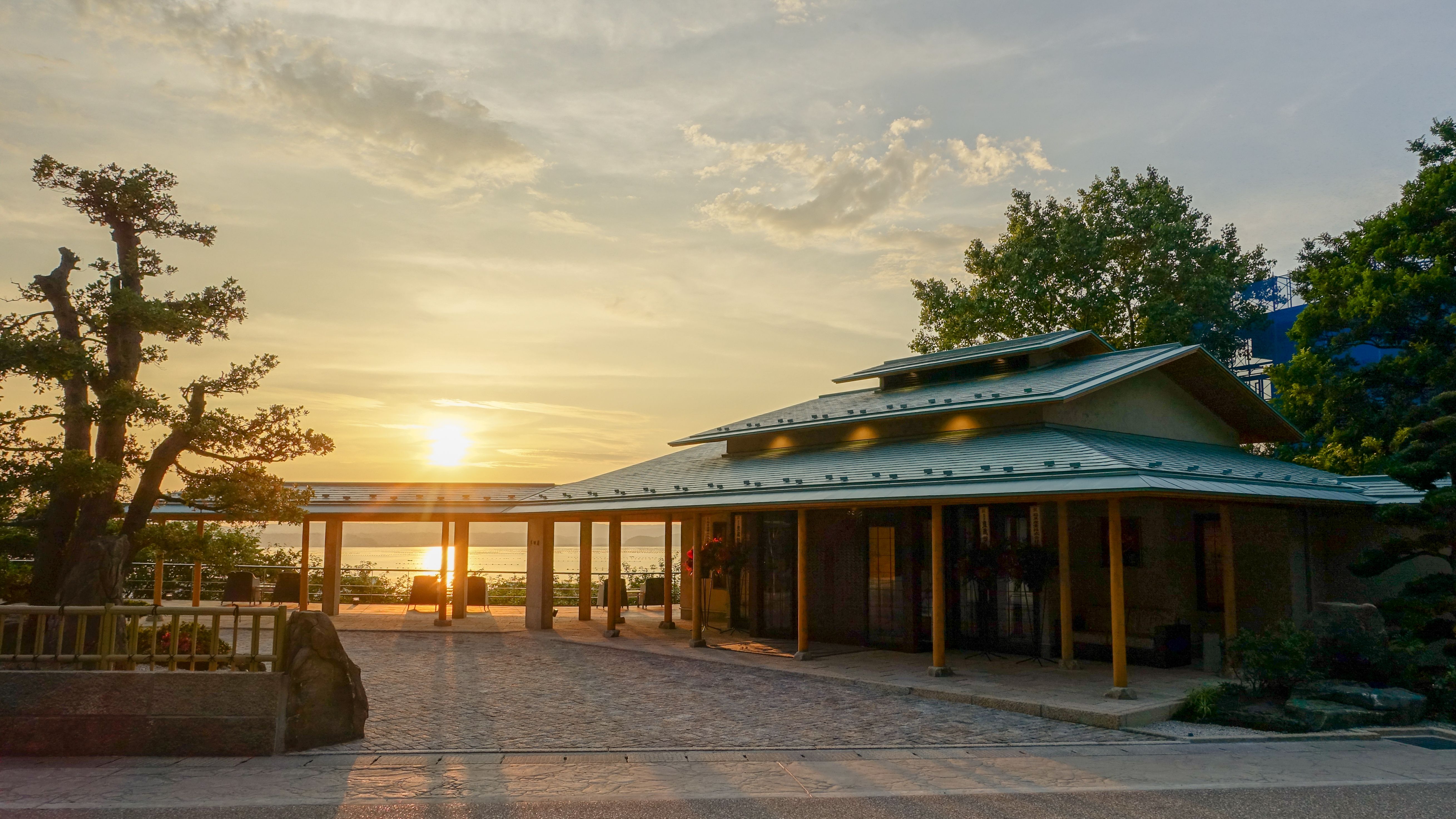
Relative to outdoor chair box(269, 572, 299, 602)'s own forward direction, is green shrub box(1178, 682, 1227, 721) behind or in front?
behind

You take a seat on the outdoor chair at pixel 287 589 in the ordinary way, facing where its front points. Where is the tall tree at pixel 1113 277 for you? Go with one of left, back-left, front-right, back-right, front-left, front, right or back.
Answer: back-right

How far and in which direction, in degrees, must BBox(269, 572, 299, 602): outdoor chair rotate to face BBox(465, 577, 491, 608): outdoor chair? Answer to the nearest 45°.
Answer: approximately 135° to its right

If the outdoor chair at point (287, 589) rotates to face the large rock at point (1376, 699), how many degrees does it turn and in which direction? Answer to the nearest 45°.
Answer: approximately 180°

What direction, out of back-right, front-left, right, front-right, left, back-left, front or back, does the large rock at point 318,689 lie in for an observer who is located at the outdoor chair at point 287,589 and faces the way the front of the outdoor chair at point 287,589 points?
back-left

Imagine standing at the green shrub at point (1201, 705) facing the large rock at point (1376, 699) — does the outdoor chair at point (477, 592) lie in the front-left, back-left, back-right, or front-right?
back-left

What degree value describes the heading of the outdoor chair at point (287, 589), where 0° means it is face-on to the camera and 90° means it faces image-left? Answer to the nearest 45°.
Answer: approximately 135°
